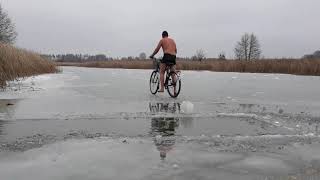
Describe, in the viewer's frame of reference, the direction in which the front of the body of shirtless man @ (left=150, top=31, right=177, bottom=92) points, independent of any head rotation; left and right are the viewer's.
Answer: facing away from the viewer and to the left of the viewer

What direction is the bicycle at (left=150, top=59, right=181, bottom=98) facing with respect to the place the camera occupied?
facing away from the viewer and to the left of the viewer
